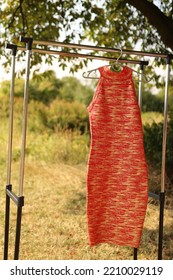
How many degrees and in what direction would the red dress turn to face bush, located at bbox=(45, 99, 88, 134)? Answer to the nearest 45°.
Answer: approximately 180°

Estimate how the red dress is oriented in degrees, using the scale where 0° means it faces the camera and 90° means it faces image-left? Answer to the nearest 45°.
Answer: approximately 0°
